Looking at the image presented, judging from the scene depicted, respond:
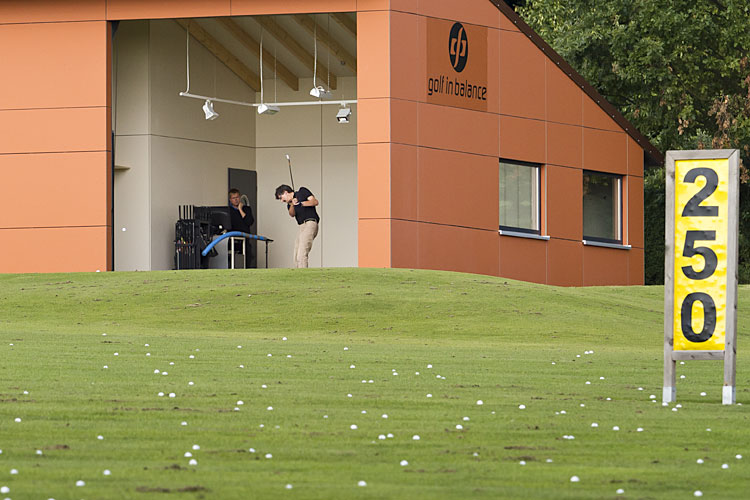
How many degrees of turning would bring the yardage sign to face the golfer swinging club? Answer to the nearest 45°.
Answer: approximately 135° to its right

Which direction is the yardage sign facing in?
toward the camera

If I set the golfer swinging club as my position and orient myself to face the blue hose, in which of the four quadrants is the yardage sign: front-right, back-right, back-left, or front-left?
back-left

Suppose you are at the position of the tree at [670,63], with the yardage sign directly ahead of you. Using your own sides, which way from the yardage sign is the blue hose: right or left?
right

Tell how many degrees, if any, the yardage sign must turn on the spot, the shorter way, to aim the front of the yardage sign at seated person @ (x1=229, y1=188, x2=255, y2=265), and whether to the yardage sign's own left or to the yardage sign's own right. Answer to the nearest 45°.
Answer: approximately 135° to the yardage sign's own right

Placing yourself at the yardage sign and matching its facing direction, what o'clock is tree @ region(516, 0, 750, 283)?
The tree is roughly at 6 o'clock from the yardage sign.

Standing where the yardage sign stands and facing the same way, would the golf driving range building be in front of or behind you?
behind

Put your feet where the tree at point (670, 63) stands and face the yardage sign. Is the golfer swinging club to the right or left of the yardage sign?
right
